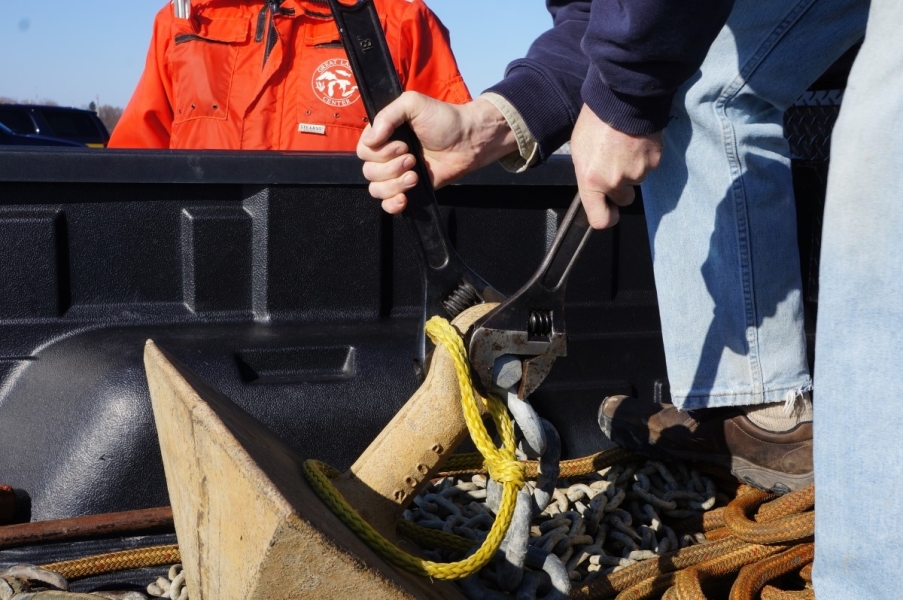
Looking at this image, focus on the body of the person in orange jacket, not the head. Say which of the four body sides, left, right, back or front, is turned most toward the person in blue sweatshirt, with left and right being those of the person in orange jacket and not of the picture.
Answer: front

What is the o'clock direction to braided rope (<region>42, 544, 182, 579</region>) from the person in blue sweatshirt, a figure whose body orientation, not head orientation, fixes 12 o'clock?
The braided rope is roughly at 11 o'clock from the person in blue sweatshirt.

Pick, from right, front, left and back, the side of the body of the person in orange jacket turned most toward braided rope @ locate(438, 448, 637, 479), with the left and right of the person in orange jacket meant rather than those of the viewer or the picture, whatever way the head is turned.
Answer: front

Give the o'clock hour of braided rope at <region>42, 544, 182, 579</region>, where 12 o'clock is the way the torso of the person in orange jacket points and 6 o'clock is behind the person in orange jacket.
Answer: The braided rope is roughly at 12 o'clock from the person in orange jacket.

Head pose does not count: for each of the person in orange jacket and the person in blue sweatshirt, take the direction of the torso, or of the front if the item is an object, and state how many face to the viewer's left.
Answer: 1

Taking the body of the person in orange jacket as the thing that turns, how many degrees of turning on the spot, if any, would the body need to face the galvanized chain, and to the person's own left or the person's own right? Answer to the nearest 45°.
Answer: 0° — they already face it

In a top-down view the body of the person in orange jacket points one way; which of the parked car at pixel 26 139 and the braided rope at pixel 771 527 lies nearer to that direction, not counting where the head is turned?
the braided rope

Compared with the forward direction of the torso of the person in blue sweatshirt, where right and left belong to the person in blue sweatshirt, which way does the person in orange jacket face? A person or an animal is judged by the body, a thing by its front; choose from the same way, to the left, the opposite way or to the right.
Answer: to the left

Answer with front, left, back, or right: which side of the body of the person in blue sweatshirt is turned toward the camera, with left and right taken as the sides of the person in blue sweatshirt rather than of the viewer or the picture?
left

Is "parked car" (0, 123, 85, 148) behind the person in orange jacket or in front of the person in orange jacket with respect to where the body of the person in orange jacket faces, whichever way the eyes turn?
behind
